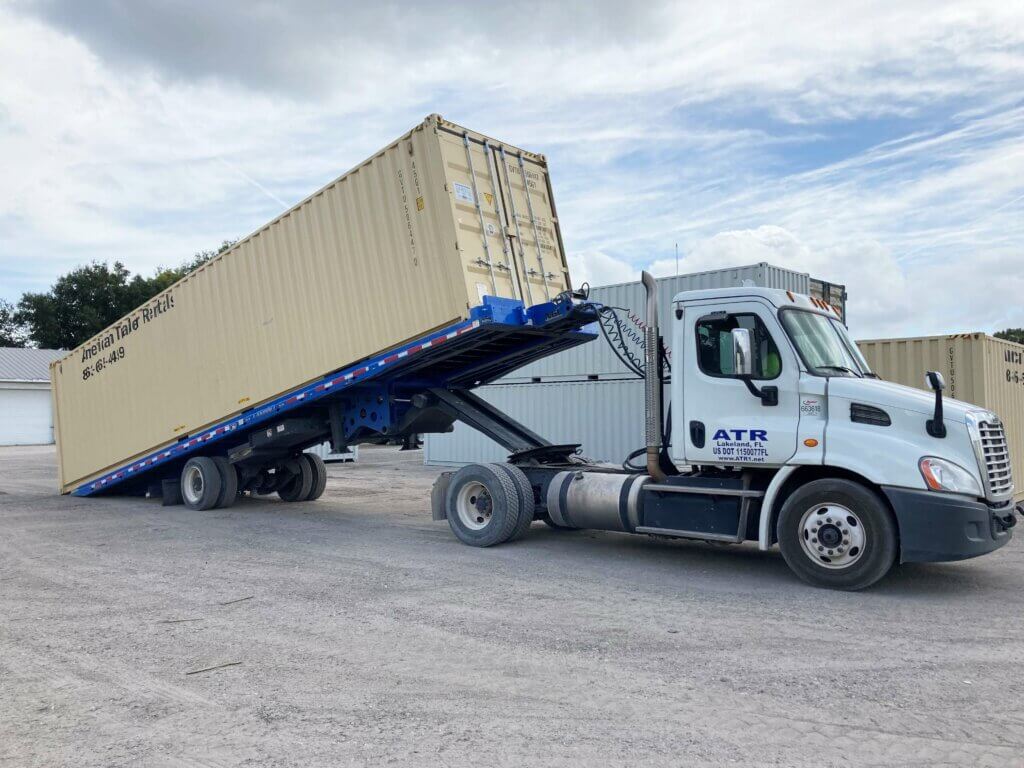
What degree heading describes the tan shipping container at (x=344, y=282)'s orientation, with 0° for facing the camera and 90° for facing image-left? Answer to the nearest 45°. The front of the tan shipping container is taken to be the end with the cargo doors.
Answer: approximately 315°

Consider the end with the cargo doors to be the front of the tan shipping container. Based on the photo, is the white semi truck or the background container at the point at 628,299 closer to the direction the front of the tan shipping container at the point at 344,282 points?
the white semi truck

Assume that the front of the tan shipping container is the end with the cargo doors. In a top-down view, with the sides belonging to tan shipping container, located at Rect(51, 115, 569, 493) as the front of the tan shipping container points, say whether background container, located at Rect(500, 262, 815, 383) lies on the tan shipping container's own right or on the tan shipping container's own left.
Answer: on the tan shipping container's own left

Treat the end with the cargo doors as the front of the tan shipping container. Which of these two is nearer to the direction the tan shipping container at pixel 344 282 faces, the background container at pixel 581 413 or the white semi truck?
the white semi truck

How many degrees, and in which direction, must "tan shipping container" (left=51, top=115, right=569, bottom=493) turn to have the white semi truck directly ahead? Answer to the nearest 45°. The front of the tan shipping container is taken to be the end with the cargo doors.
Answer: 0° — it already faces it

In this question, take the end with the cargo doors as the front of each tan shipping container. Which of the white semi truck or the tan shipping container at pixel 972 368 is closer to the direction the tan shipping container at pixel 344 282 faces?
the white semi truck

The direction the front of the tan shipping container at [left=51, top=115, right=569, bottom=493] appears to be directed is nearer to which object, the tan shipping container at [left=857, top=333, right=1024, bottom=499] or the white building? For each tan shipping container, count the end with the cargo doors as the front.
the tan shipping container
